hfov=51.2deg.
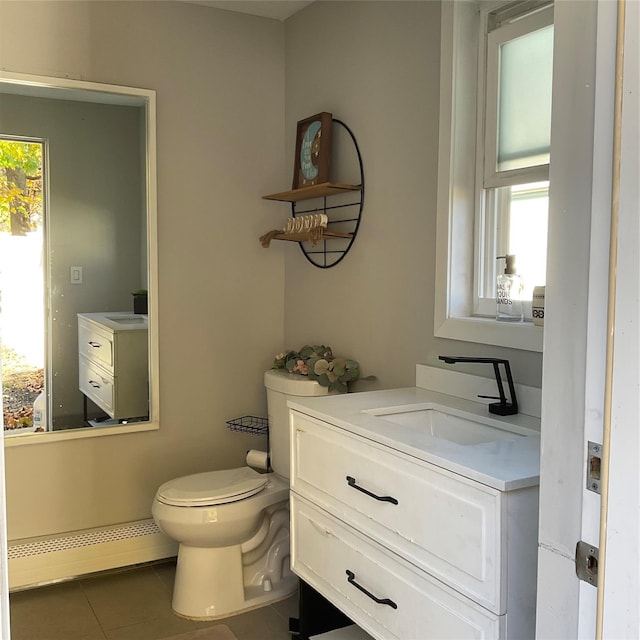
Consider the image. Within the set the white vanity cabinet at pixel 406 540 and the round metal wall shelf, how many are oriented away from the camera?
0

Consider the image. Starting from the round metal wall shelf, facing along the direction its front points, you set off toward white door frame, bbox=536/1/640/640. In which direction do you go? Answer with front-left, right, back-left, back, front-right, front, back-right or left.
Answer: front-left

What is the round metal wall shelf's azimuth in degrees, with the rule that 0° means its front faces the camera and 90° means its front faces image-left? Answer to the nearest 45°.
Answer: approximately 45°

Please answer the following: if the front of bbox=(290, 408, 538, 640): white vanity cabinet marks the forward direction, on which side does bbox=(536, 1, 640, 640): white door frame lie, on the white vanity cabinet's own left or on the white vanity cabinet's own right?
on the white vanity cabinet's own left

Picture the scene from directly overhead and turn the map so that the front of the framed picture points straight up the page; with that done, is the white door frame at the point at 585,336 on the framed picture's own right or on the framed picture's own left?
on the framed picture's own left

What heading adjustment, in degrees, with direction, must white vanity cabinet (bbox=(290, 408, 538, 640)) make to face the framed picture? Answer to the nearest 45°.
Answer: approximately 135° to its right

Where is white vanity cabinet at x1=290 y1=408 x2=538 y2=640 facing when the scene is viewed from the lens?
facing the viewer and to the left of the viewer

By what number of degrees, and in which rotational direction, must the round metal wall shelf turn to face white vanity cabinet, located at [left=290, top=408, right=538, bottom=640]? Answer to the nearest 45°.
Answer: approximately 45° to its left

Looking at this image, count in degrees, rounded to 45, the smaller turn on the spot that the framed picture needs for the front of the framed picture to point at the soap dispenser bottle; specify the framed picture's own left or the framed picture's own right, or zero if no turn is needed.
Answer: approximately 90° to the framed picture's own left

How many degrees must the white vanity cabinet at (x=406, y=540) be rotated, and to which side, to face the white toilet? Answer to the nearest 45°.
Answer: approximately 90° to its right

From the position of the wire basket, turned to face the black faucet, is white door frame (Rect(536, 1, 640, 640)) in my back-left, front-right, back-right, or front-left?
front-right
